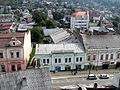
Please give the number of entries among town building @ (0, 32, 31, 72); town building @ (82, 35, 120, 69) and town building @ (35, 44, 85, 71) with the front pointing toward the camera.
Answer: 3

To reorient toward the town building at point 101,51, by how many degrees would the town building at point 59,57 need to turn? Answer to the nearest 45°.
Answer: approximately 90° to its left

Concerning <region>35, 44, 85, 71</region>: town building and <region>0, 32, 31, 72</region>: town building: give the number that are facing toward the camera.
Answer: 2

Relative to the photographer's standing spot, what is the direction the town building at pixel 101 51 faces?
facing the viewer

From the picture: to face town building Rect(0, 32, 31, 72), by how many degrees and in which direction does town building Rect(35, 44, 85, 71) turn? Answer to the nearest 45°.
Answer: approximately 90° to its right

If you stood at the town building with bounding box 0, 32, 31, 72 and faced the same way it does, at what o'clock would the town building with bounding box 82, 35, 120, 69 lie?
the town building with bounding box 82, 35, 120, 69 is roughly at 9 o'clock from the town building with bounding box 0, 32, 31, 72.

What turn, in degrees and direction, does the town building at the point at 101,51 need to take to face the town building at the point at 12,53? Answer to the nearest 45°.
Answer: approximately 45° to its right

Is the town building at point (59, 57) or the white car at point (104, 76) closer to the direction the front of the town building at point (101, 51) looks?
the white car

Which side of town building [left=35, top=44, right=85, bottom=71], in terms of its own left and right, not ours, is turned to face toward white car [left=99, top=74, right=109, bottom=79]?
left

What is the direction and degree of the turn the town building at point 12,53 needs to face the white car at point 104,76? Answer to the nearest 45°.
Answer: approximately 90° to its left

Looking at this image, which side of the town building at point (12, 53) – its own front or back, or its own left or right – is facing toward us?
front

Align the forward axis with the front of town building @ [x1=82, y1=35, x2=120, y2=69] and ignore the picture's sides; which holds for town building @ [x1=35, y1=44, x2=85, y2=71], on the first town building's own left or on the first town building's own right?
on the first town building's own right

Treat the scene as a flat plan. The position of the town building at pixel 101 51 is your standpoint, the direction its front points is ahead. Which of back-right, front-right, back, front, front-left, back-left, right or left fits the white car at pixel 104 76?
front
